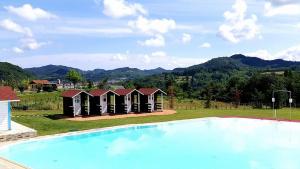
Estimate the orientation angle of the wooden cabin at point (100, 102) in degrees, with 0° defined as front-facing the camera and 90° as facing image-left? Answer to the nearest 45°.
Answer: approximately 315°

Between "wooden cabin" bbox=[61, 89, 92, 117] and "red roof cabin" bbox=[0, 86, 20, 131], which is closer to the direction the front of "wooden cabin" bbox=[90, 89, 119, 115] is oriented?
the red roof cabin

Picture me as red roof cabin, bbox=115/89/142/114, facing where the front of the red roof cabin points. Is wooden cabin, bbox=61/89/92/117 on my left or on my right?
on my right

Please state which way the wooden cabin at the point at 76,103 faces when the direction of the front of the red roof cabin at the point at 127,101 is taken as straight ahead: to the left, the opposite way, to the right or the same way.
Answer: the same way

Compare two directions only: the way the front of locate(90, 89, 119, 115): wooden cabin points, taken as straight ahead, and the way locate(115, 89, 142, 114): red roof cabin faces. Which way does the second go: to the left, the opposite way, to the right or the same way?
the same way

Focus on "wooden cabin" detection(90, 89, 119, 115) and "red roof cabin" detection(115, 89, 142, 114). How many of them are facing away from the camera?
0

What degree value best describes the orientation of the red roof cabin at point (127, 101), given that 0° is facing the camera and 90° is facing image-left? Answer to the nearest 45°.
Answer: approximately 315°

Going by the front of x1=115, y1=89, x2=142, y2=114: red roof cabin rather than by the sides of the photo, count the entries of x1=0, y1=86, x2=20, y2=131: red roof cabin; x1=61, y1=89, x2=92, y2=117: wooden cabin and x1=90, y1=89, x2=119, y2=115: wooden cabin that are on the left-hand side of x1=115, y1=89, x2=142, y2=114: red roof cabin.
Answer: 0

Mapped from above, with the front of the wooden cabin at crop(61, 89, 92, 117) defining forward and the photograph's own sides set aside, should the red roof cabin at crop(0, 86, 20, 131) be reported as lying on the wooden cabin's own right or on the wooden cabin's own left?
on the wooden cabin's own right

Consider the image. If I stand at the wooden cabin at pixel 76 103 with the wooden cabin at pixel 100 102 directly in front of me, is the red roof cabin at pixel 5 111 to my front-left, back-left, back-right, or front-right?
back-right

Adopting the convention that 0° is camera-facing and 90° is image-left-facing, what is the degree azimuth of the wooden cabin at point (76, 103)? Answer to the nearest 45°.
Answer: approximately 315°

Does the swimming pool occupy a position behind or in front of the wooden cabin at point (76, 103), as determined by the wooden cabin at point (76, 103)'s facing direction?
in front

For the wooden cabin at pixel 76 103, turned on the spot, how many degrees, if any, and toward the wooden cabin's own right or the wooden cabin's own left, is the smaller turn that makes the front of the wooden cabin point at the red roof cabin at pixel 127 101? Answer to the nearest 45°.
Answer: approximately 45° to the wooden cabin's own left

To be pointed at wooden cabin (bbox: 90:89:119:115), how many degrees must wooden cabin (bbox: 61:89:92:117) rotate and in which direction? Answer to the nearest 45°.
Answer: approximately 45° to its left
